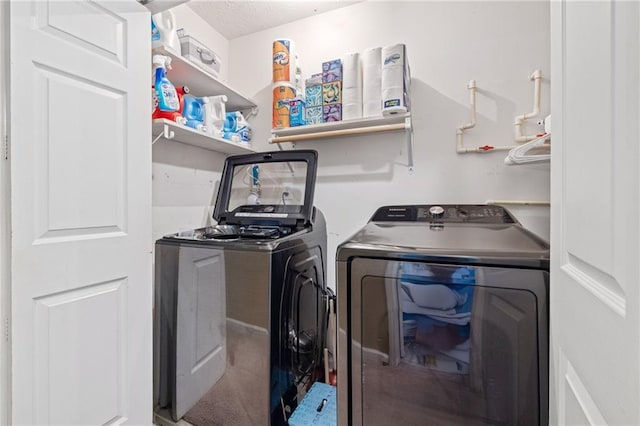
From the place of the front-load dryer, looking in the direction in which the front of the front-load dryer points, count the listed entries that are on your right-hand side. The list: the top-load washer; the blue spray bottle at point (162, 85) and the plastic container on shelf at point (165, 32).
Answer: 3

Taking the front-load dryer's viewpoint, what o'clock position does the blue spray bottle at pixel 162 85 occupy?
The blue spray bottle is roughly at 3 o'clock from the front-load dryer.

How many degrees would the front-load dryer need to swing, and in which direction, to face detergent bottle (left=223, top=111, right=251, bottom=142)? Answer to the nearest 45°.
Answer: approximately 135° to its right

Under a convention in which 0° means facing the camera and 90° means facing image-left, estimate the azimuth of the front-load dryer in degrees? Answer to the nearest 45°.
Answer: approximately 0°

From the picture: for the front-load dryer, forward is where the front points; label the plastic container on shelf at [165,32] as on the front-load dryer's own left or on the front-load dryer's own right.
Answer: on the front-load dryer's own right

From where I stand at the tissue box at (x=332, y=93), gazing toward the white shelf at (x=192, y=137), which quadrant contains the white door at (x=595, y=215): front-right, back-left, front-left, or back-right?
back-left

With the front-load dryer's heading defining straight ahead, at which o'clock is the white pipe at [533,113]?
The white pipe is roughly at 7 o'clock from the front-load dryer.

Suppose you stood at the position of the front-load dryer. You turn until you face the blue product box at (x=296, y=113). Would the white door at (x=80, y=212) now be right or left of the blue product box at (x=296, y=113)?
left

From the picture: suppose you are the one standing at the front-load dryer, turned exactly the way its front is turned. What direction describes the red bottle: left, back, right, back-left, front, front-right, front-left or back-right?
right

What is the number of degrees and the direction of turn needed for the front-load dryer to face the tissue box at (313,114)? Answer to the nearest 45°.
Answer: approximately 135° to its right

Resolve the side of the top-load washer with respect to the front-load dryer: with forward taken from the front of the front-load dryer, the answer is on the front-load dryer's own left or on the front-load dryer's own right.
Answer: on the front-load dryer's own right

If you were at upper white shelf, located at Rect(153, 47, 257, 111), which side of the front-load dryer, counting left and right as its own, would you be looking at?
right
